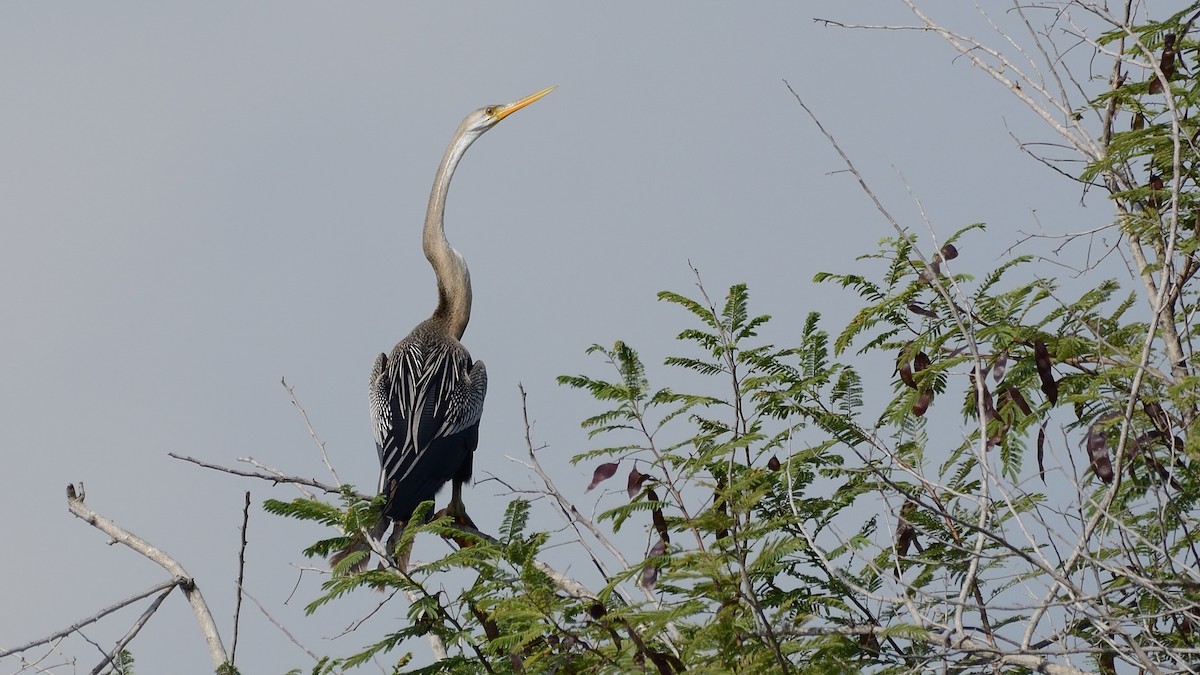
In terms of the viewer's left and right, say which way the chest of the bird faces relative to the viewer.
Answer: facing away from the viewer and to the right of the viewer

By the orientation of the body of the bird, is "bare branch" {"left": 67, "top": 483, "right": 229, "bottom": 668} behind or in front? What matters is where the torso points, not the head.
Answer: behind

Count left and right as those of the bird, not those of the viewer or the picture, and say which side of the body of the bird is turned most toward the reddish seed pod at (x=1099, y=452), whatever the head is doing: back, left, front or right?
right

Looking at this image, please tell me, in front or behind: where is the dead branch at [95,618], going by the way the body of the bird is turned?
behind
